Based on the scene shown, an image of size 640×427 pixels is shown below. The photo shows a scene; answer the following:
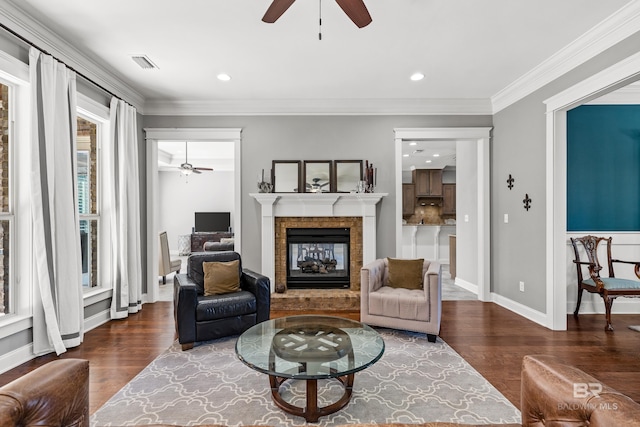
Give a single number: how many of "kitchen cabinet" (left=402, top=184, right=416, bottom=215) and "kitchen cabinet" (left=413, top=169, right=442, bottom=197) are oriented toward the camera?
2

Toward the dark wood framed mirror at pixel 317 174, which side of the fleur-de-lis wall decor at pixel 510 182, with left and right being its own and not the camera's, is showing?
front

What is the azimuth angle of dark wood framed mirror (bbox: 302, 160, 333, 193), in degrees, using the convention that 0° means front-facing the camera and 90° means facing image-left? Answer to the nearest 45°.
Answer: approximately 0°

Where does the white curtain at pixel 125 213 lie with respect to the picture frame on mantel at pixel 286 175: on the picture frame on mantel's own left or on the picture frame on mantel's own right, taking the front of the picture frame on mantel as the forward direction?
on the picture frame on mantel's own right

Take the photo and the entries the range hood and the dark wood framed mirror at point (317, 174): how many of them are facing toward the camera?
2

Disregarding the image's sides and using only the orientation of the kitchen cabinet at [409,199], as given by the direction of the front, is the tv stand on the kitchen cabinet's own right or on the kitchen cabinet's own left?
on the kitchen cabinet's own right

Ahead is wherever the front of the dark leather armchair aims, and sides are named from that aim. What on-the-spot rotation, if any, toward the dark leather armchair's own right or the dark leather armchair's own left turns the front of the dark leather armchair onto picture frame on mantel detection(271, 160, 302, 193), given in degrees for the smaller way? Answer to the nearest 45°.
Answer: approximately 90° to the dark leather armchair's own left

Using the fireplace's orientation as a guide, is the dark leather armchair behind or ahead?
ahead

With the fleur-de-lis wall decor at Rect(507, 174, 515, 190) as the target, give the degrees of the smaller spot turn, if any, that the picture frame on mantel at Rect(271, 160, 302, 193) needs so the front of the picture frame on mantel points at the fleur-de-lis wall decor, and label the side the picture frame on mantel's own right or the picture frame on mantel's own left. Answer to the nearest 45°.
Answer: approximately 90° to the picture frame on mantel's own left

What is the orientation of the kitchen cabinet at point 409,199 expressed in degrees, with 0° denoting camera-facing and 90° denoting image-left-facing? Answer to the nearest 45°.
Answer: approximately 0°

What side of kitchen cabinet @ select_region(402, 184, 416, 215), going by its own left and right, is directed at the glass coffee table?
front

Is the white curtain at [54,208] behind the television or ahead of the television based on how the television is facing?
ahead
